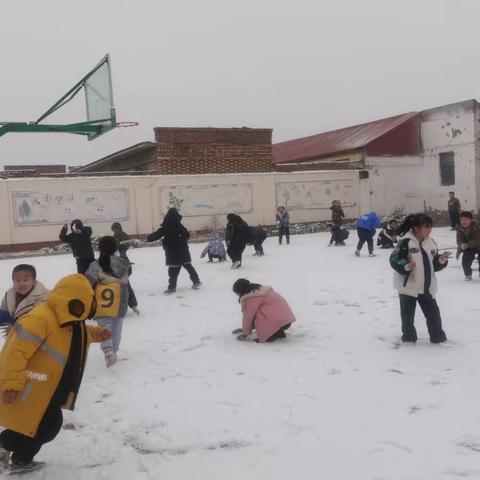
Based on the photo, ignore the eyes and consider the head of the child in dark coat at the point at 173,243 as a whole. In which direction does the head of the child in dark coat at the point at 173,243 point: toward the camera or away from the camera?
away from the camera

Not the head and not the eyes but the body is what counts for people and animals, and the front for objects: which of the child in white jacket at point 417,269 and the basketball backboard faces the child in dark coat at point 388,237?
the basketball backboard

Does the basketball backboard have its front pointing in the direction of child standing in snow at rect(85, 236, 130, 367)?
no

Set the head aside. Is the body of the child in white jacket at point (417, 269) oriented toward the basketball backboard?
no

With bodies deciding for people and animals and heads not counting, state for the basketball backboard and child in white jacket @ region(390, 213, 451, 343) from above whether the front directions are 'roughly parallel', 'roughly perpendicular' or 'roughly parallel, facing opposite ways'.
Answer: roughly perpendicular

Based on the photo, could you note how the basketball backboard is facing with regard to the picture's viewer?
facing to the right of the viewer

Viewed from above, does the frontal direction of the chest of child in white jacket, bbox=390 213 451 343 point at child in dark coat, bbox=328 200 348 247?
no

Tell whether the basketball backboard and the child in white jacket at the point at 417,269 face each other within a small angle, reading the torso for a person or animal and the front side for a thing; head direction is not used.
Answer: no

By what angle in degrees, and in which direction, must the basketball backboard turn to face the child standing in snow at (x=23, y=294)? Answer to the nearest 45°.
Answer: approximately 90° to its right

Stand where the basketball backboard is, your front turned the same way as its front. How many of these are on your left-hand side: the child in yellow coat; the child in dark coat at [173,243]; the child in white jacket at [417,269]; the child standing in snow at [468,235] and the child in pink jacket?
0

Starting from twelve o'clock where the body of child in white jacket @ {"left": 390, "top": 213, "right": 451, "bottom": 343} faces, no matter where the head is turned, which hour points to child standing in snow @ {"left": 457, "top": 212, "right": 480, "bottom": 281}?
The child standing in snow is roughly at 8 o'clock from the child in white jacket.

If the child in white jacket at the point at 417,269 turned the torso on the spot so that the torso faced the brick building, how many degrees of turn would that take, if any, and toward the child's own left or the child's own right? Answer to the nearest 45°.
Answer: approximately 180°

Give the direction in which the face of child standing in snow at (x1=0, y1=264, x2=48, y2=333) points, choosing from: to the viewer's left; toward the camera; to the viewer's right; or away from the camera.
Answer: toward the camera

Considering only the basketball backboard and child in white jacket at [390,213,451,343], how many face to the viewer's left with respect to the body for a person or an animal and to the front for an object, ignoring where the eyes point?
0

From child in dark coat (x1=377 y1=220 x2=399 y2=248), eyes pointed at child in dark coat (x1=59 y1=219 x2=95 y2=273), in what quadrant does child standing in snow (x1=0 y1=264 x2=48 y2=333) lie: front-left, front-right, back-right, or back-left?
front-left

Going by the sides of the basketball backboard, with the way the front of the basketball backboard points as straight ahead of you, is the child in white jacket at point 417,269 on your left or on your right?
on your right

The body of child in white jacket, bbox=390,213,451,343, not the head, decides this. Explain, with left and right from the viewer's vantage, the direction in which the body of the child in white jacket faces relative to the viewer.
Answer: facing the viewer and to the right of the viewer

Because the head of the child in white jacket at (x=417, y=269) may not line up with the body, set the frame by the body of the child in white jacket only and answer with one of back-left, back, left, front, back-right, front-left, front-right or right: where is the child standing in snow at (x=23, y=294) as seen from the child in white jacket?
right

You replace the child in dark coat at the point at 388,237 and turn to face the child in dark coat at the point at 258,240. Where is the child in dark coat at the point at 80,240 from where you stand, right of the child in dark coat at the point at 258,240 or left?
left

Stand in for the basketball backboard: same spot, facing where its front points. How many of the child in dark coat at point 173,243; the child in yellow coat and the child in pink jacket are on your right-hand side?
3
